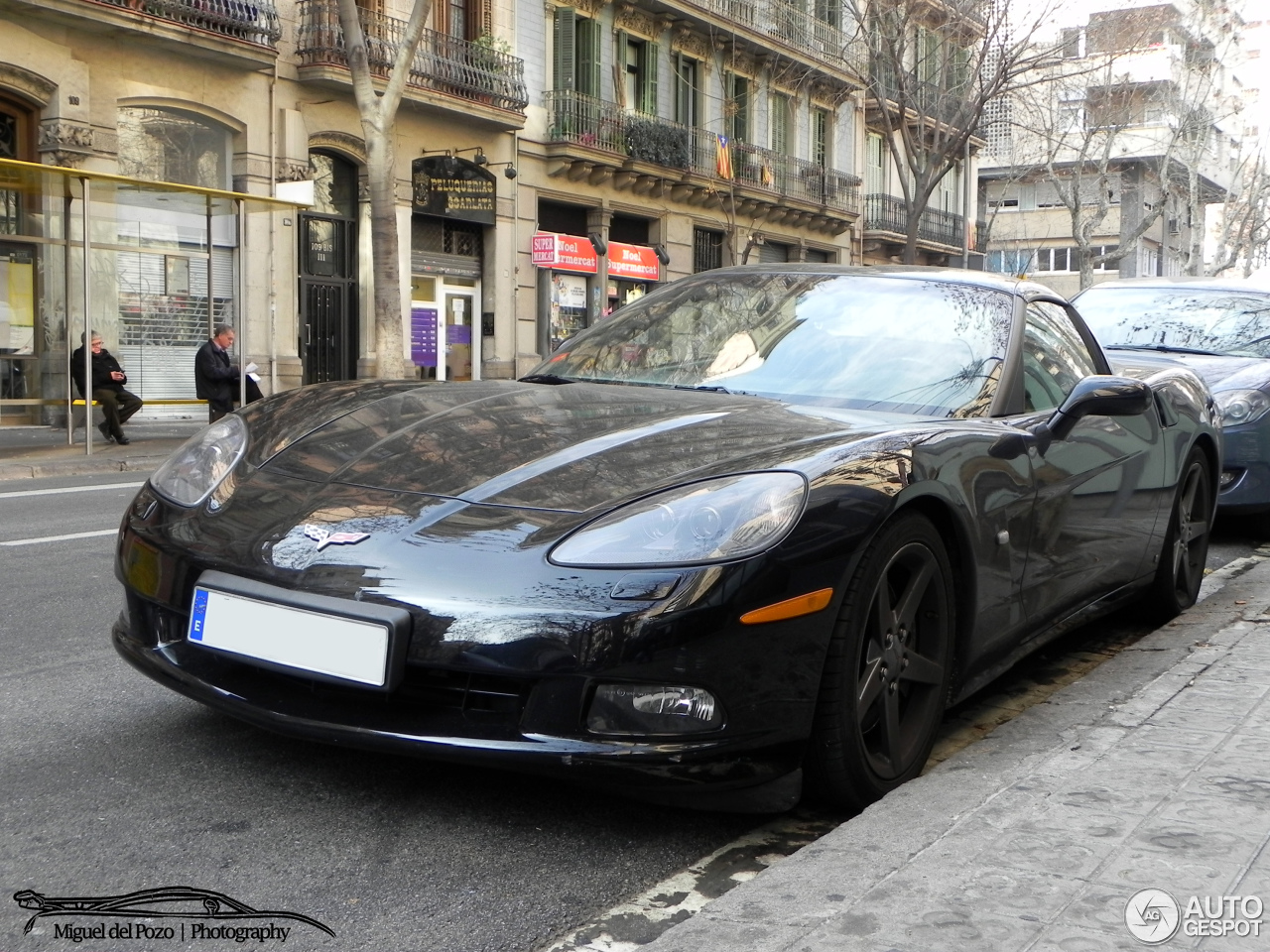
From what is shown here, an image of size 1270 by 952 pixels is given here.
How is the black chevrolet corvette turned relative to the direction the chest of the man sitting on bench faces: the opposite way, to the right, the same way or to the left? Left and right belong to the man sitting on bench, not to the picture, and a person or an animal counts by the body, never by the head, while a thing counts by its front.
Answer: to the right

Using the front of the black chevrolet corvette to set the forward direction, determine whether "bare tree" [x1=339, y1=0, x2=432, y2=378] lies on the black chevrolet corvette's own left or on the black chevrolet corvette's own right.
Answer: on the black chevrolet corvette's own right

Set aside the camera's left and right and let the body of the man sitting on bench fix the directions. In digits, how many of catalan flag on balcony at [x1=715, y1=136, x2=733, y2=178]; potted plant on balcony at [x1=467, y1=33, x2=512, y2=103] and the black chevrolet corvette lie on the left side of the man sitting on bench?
2

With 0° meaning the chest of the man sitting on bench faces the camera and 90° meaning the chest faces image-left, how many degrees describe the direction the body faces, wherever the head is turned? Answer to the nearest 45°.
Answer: approximately 315°

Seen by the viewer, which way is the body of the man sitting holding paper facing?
to the viewer's right

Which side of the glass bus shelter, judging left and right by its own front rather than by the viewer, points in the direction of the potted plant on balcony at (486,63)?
left

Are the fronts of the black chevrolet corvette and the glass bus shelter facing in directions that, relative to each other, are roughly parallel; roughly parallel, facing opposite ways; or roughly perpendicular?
roughly perpendicular

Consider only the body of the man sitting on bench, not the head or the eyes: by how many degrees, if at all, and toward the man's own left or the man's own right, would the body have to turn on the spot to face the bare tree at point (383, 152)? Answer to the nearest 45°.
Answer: approximately 45° to the man's own left

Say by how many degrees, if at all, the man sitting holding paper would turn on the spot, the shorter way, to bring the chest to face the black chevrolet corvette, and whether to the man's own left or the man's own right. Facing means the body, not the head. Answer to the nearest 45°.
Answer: approximately 90° to the man's own right

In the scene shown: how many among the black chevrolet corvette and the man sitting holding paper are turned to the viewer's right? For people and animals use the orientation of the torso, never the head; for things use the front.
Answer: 1
